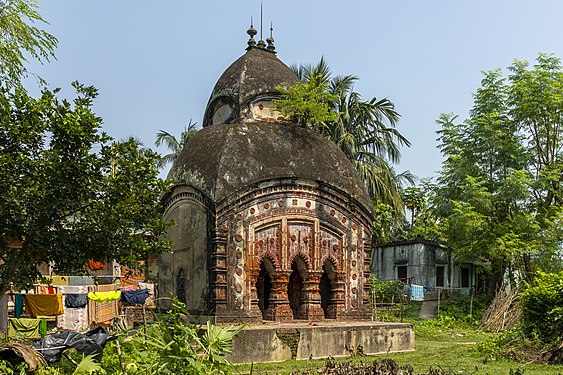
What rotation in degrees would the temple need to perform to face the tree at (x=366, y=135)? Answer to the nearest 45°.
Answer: approximately 135° to its left

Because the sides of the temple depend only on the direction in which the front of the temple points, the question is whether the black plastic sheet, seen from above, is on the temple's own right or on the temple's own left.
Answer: on the temple's own right

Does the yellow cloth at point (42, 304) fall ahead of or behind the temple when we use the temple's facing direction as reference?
behind

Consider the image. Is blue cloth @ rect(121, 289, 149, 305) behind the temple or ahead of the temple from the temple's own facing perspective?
behind

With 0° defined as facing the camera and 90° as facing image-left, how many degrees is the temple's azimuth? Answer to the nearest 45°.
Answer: approximately 315°

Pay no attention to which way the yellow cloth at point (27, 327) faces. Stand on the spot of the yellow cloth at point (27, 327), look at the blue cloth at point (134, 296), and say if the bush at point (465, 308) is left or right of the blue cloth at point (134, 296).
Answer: right

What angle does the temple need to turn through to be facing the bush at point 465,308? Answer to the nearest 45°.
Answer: approximately 90° to its left

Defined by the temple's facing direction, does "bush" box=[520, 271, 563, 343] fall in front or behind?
in front
